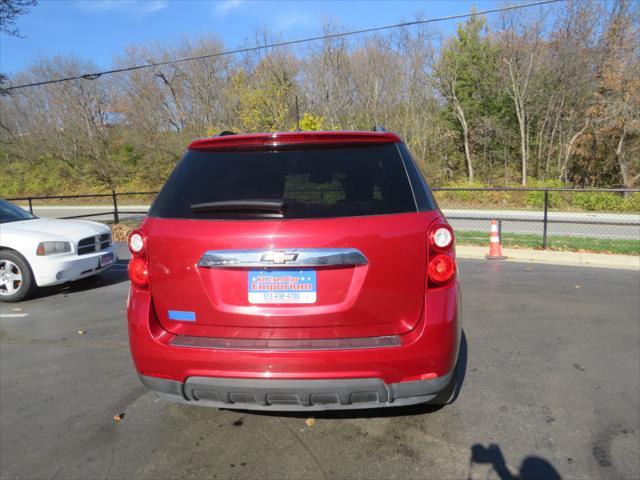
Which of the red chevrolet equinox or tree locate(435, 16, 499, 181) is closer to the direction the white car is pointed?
the red chevrolet equinox

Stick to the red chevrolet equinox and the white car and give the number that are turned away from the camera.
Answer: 1

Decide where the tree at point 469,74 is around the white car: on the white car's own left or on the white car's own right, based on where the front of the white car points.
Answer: on the white car's own left

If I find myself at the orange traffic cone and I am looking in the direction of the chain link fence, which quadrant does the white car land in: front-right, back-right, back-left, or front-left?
back-left

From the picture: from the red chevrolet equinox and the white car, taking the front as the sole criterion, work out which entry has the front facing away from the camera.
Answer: the red chevrolet equinox

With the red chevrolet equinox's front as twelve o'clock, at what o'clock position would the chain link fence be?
The chain link fence is roughly at 1 o'clock from the red chevrolet equinox.

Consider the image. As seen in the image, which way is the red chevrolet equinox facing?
away from the camera

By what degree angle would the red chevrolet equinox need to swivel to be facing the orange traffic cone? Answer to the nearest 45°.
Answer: approximately 45° to its right

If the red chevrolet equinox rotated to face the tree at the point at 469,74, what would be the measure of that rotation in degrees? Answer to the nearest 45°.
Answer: approximately 45° to its right
